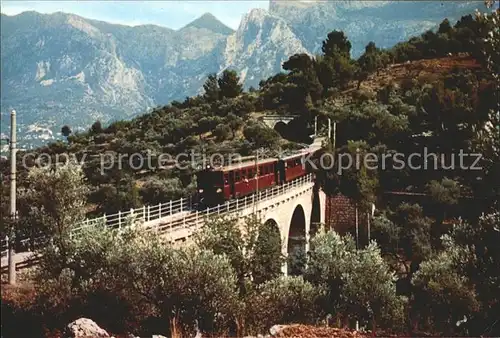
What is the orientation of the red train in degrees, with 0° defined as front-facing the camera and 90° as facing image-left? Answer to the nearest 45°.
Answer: approximately 45°
